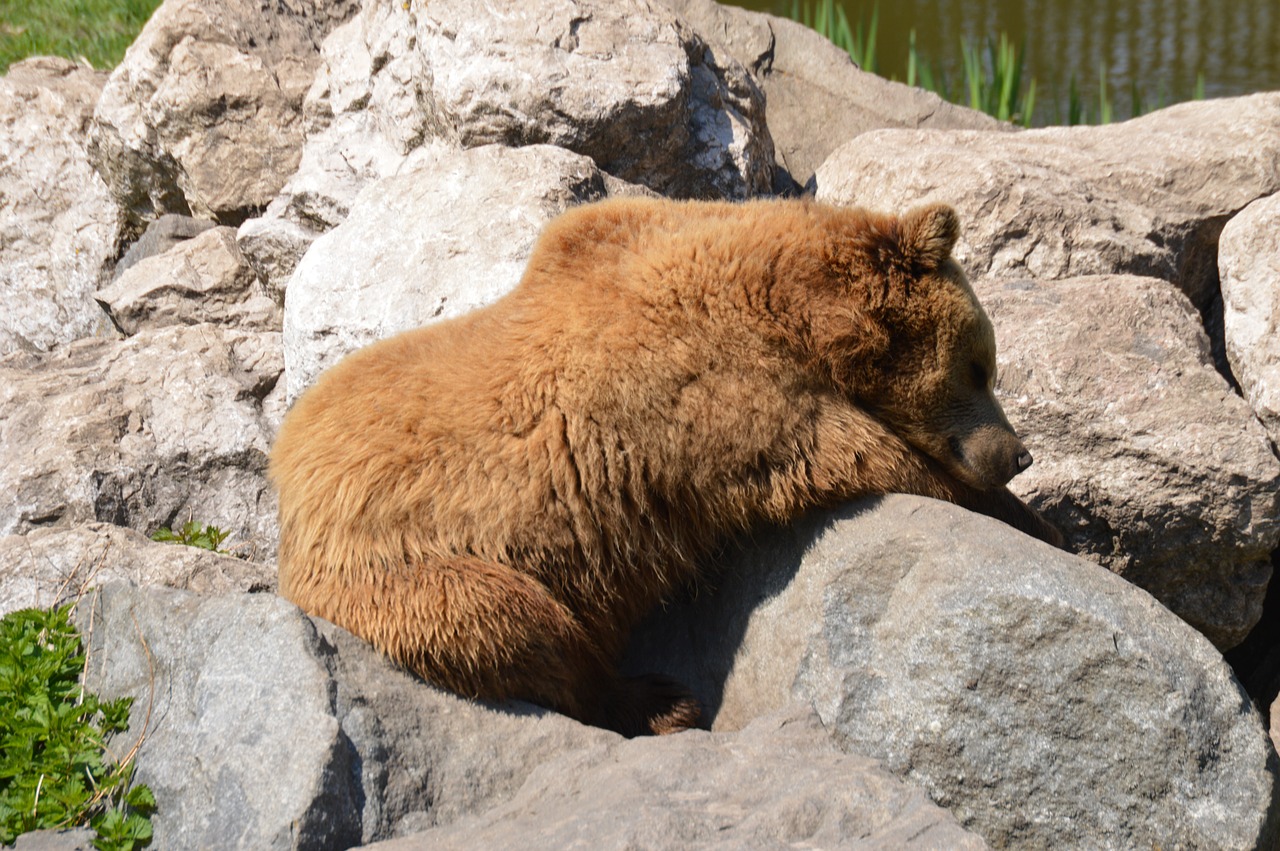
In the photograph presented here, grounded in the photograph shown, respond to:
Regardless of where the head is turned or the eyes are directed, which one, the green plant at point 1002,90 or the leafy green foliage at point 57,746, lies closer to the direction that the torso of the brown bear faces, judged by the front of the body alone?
the green plant

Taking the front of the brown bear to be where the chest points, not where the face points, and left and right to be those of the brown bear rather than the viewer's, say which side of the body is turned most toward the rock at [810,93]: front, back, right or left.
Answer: left

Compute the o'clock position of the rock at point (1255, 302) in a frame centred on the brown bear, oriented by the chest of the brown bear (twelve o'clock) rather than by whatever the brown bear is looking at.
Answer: The rock is roughly at 11 o'clock from the brown bear.

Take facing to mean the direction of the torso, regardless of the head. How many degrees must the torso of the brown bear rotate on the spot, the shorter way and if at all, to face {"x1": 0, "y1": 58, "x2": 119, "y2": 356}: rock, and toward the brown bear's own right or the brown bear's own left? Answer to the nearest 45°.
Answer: approximately 135° to the brown bear's own left

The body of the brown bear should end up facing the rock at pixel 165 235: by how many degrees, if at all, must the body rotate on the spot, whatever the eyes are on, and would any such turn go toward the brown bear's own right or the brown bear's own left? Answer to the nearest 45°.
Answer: approximately 135° to the brown bear's own left

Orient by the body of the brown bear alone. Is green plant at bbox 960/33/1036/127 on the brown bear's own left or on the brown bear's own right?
on the brown bear's own left

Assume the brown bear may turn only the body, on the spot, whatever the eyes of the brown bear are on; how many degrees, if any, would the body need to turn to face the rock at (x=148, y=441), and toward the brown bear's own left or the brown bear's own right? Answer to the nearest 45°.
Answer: approximately 135° to the brown bear's own left

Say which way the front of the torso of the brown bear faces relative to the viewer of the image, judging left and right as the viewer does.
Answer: facing to the right of the viewer

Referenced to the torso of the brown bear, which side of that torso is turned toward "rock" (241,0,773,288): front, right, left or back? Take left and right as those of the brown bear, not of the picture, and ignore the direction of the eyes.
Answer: left

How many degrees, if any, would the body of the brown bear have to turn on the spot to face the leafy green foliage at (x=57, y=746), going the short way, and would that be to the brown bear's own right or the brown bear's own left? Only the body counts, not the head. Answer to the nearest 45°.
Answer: approximately 180°

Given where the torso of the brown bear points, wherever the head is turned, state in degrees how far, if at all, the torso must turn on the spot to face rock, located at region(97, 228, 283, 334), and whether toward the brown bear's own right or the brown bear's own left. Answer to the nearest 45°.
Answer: approximately 135° to the brown bear's own left
